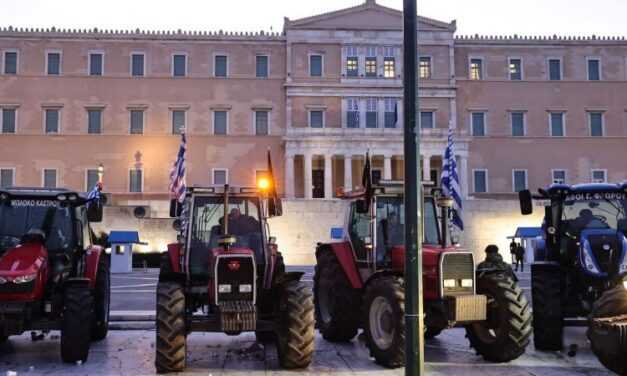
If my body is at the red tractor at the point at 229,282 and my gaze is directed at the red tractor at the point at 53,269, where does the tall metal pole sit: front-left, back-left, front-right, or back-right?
back-left

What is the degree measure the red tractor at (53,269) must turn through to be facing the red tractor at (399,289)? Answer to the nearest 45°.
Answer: approximately 90° to its left

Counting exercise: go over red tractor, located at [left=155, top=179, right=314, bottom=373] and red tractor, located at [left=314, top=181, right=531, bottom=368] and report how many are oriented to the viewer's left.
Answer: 0

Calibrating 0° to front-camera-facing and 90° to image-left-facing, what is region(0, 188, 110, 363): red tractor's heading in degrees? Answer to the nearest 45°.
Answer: approximately 45°

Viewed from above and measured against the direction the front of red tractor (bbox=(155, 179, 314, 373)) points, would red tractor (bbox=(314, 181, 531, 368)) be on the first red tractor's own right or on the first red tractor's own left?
on the first red tractor's own left

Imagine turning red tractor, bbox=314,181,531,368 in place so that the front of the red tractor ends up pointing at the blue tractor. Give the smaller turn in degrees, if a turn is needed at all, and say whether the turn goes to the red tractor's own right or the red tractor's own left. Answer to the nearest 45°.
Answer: approximately 90° to the red tractor's own left

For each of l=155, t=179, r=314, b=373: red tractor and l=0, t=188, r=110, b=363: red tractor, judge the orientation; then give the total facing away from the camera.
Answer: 0

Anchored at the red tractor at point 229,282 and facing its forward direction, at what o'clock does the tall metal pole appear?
The tall metal pole is roughly at 11 o'clock from the red tractor.

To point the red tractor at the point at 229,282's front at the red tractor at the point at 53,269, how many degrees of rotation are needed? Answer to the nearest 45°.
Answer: approximately 135° to its right

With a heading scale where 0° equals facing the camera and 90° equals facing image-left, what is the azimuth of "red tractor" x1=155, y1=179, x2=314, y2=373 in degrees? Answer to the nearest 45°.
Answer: approximately 0°

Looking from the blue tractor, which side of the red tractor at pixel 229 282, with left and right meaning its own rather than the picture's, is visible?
left
